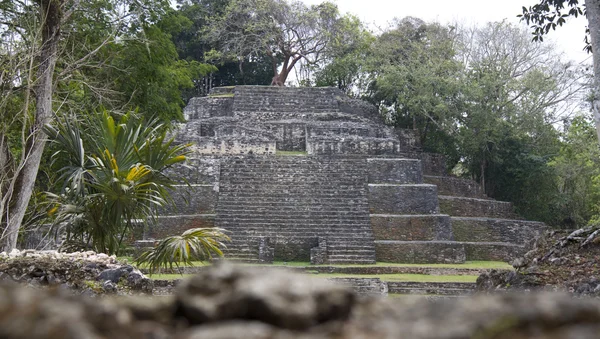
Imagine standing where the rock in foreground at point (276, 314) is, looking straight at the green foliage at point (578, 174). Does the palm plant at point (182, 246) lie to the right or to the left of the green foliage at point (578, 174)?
left

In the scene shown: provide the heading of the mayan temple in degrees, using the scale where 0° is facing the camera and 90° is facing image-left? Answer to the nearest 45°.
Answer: approximately 0°

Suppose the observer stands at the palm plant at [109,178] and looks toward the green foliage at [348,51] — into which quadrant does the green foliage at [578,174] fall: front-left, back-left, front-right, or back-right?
front-right

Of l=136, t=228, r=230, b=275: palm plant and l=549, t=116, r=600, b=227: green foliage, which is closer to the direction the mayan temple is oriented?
the palm plant

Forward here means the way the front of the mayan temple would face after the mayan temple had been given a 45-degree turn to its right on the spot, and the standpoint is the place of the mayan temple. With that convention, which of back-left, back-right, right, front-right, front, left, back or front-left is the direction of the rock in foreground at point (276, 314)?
front-left

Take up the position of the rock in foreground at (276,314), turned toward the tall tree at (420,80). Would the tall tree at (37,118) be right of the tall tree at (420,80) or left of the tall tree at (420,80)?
left

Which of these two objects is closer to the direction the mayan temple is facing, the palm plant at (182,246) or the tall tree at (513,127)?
the palm plant

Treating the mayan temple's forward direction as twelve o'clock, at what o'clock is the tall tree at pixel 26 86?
The tall tree is roughly at 1 o'clock from the mayan temple.

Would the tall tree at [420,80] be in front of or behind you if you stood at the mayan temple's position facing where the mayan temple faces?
behind

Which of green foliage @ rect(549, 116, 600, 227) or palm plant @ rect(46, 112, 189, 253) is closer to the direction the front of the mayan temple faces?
the palm plant

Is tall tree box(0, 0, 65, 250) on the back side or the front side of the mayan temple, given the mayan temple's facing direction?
on the front side

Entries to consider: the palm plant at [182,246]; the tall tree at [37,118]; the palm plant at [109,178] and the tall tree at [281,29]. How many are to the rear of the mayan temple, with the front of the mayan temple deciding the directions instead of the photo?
1

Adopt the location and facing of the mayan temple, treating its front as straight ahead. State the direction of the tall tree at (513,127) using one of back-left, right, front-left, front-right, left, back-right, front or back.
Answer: back-left

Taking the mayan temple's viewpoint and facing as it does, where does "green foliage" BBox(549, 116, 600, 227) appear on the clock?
The green foliage is roughly at 8 o'clock from the mayan temple.

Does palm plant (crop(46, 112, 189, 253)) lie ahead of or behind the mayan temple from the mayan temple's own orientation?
ahead

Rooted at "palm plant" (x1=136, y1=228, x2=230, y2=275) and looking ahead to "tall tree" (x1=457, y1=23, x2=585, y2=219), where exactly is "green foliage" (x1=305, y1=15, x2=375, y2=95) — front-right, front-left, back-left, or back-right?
front-left

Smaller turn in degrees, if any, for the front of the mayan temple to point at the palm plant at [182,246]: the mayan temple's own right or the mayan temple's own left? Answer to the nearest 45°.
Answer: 0° — it already faces it

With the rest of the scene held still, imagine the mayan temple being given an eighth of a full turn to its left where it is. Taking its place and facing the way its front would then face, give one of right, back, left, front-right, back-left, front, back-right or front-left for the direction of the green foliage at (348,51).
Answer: back-left
